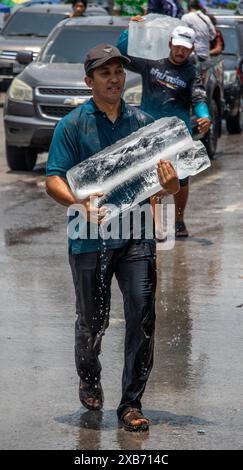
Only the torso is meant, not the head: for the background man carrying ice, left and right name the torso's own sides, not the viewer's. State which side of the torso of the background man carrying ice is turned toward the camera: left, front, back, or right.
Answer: front

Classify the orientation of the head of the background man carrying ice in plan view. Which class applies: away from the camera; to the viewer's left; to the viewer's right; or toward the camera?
toward the camera

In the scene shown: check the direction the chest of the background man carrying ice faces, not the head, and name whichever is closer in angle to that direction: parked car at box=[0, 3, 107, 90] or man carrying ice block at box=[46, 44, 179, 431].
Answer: the man carrying ice block

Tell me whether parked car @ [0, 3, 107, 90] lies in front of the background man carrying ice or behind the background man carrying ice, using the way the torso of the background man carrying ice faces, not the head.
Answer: behind

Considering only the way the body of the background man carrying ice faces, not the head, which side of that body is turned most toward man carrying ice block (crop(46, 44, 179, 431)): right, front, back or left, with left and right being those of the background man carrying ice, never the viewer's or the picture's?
front

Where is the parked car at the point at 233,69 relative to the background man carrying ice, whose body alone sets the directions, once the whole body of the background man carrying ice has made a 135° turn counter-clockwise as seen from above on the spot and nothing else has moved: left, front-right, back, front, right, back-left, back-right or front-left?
front-left
